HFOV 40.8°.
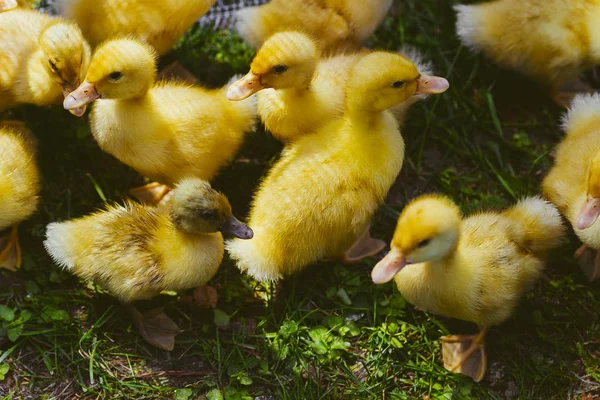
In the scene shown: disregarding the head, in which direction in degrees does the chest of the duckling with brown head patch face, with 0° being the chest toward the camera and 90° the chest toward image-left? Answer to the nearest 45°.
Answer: approximately 270°

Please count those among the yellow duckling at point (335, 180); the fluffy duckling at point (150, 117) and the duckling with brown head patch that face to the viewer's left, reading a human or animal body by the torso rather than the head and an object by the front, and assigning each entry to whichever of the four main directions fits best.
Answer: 1

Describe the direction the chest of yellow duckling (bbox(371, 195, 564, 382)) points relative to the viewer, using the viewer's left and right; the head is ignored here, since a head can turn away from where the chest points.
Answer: facing the viewer and to the left of the viewer

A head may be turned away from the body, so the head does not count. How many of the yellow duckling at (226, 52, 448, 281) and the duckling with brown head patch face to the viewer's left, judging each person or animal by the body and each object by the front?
0

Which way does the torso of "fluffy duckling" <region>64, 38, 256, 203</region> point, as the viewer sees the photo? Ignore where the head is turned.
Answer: to the viewer's left

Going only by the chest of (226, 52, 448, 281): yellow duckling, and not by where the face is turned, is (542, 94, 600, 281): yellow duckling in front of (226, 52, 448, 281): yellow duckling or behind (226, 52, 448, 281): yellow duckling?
in front

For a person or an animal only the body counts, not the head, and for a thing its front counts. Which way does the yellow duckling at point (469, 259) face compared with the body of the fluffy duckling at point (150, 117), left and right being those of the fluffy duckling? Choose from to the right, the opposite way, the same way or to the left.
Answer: the same way

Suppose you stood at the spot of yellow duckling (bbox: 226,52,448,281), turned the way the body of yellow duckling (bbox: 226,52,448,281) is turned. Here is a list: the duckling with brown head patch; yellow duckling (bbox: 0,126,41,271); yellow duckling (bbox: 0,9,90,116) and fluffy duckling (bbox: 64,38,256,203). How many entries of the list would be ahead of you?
0

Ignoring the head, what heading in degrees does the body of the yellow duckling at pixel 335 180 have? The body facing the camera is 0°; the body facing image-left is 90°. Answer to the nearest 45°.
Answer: approximately 270°

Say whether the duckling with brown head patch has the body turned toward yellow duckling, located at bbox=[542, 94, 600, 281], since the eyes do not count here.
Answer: yes

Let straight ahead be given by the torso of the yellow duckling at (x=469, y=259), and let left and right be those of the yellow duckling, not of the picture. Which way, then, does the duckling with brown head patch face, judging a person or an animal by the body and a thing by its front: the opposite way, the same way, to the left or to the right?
the opposite way

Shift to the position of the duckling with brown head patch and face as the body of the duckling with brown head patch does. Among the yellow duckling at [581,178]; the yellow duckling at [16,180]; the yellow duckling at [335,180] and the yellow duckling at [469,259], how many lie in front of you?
3

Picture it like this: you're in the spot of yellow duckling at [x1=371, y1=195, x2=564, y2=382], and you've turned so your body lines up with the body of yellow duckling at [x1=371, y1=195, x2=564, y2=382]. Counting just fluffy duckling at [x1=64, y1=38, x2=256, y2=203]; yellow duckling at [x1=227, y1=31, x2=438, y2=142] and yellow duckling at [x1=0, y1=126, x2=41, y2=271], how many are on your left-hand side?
0

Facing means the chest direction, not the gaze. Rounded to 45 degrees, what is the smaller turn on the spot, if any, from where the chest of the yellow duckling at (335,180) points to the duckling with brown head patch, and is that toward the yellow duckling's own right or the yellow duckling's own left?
approximately 180°
